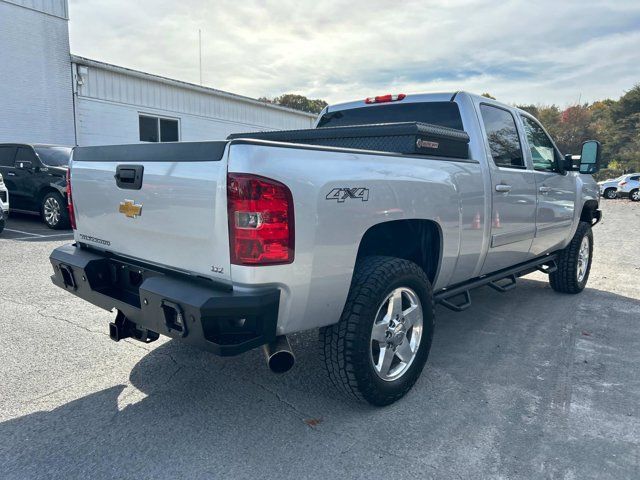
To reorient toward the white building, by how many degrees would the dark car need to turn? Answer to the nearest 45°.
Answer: approximately 135° to its left

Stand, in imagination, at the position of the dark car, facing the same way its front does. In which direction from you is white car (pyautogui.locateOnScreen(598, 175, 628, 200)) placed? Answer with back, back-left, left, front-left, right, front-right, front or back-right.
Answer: front-left

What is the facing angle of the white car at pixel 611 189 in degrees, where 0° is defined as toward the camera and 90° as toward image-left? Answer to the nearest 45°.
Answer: approximately 45°

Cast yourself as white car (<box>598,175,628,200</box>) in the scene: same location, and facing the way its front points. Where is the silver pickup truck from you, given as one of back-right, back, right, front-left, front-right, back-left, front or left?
front-left

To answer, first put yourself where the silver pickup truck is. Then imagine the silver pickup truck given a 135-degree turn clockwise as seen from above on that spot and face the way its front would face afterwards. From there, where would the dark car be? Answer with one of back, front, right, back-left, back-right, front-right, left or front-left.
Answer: back-right

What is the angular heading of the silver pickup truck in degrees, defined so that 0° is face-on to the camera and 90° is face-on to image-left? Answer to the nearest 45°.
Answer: approximately 225°

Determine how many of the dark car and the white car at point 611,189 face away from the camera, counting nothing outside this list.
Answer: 0

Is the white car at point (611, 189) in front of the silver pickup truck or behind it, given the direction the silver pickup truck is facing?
in front

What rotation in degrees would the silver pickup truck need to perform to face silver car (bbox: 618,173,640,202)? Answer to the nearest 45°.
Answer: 0° — it already faces it

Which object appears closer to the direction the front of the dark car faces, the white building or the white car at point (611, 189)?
the white car

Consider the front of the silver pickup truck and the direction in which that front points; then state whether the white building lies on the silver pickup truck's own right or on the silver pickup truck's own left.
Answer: on the silver pickup truck's own left
